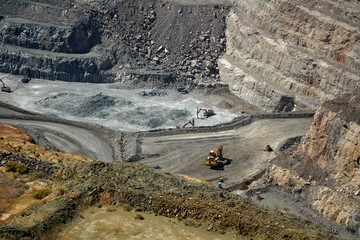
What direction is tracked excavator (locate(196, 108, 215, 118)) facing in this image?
to the viewer's left

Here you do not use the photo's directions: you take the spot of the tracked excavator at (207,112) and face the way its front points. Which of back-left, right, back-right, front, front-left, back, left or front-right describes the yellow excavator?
left
